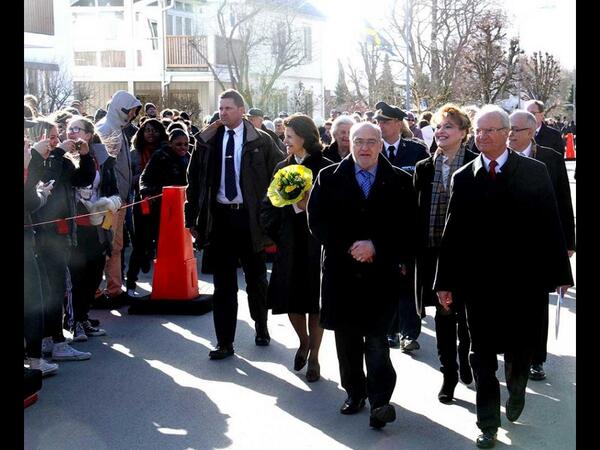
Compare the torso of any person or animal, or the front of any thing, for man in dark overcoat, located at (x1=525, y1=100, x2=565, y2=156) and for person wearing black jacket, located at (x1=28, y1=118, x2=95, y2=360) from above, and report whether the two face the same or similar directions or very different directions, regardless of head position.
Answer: very different directions

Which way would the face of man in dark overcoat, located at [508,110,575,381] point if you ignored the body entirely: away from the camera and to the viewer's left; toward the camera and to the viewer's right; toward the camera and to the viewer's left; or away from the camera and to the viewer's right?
toward the camera and to the viewer's left

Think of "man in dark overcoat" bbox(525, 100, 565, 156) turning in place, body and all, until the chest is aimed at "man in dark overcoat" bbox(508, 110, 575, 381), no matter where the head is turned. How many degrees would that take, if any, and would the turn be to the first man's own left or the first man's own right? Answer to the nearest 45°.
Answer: approximately 45° to the first man's own left

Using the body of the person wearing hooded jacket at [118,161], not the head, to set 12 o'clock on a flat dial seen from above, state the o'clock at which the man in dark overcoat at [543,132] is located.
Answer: The man in dark overcoat is roughly at 12 o'clock from the person wearing hooded jacket.

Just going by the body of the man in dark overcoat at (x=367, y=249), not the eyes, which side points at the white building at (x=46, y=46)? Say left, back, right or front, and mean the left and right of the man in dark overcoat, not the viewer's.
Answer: back

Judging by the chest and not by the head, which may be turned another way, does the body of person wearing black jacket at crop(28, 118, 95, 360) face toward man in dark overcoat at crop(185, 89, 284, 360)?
yes

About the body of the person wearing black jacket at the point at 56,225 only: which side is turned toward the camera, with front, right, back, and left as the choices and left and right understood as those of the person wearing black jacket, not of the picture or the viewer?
right

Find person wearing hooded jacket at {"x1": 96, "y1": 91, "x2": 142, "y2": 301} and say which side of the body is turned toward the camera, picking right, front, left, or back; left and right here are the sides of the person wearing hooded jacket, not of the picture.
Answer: right

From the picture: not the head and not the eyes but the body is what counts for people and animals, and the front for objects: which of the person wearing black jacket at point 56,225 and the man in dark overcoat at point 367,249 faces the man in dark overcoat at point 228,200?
the person wearing black jacket
